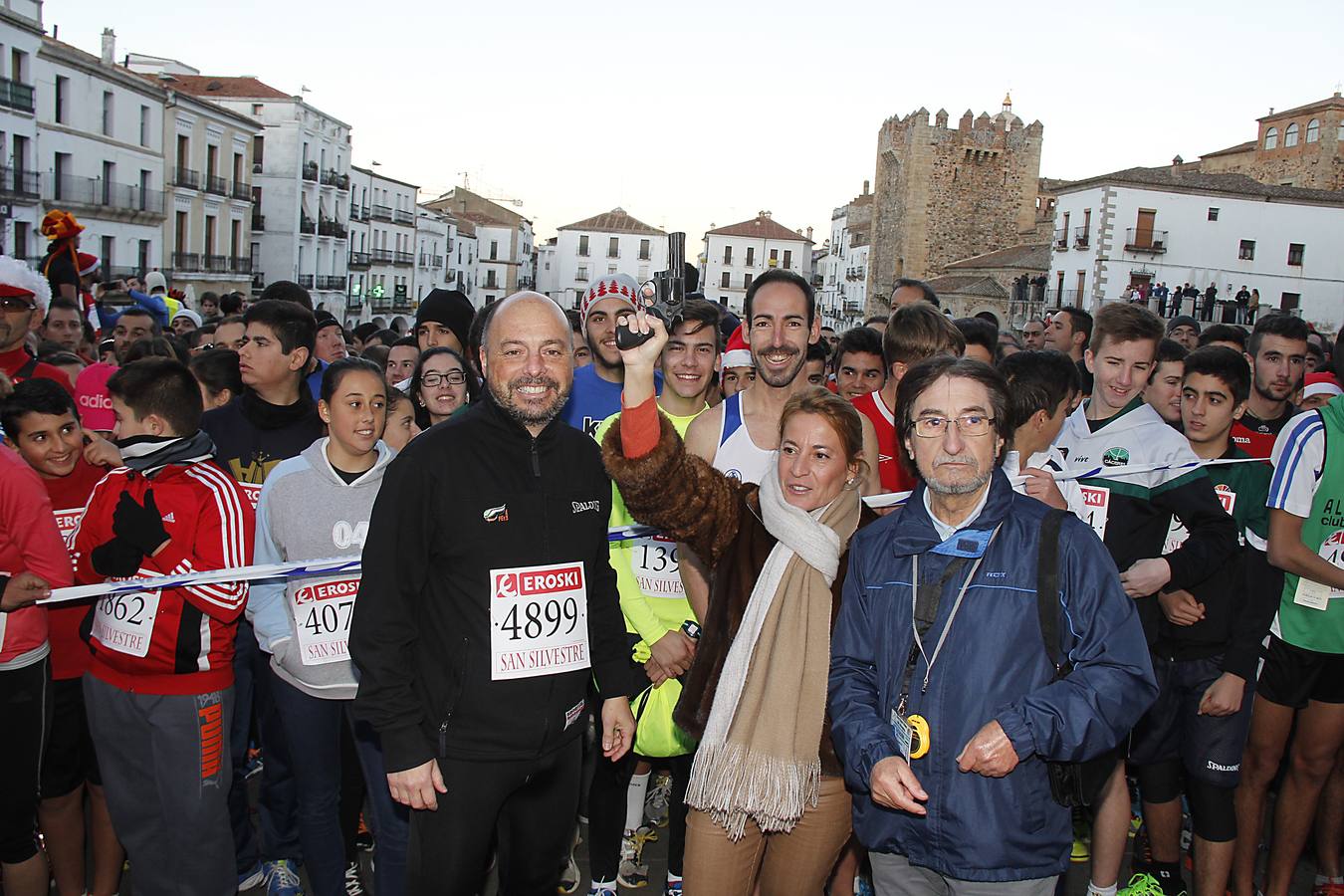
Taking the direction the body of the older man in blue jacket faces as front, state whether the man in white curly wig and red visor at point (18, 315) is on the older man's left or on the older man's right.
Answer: on the older man's right

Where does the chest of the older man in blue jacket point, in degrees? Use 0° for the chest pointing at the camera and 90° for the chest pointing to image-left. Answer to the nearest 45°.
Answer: approximately 0°
